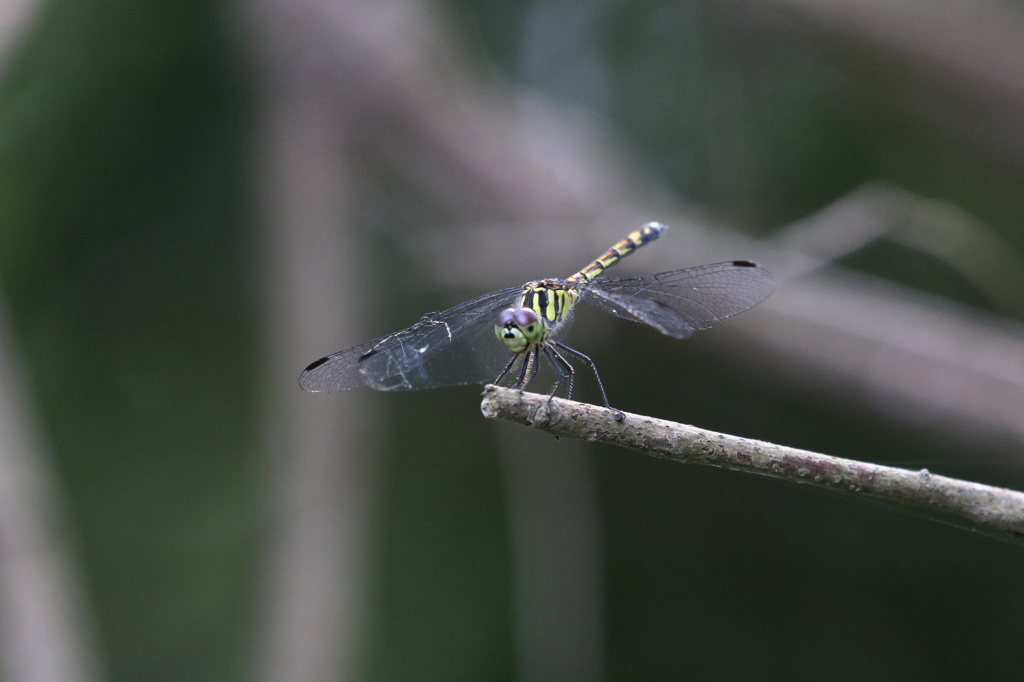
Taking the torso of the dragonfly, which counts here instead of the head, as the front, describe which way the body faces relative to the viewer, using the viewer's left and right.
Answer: facing the viewer and to the left of the viewer
